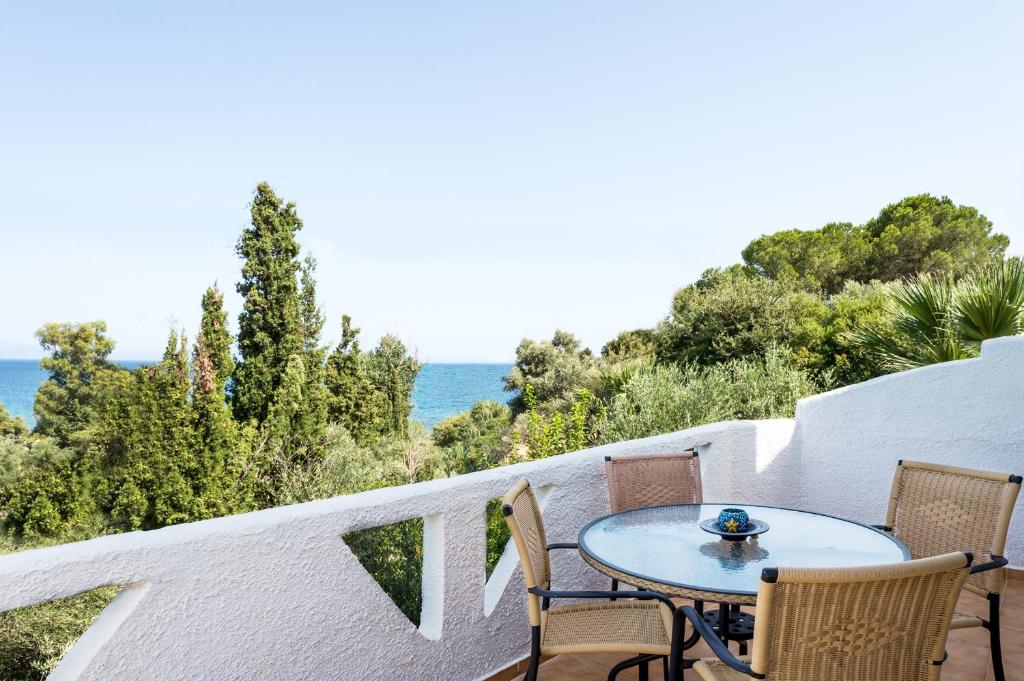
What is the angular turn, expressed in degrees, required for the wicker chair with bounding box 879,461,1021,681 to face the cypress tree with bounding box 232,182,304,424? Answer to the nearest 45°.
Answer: approximately 90° to its right

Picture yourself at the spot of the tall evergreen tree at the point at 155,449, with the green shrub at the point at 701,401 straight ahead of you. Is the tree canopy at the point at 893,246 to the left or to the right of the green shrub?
left

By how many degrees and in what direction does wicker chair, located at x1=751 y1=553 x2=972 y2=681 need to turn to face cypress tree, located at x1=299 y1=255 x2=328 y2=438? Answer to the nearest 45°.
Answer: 0° — it already faces it

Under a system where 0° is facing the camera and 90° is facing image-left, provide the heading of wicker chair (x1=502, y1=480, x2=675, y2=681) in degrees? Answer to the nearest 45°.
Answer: approximately 270°

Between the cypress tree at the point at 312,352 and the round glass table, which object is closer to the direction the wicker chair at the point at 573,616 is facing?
the round glass table

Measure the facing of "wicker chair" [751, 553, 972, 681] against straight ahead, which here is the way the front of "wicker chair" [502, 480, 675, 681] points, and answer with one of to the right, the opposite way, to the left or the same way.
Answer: to the left

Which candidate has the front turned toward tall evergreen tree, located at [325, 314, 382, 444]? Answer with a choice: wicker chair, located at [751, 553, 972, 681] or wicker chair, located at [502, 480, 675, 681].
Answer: wicker chair, located at [751, 553, 972, 681]

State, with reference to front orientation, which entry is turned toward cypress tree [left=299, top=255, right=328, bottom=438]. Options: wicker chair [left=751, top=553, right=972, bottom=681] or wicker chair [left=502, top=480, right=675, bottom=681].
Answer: wicker chair [left=751, top=553, right=972, bottom=681]

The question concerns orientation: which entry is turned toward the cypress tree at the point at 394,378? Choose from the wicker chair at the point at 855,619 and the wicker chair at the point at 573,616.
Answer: the wicker chair at the point at 855,619

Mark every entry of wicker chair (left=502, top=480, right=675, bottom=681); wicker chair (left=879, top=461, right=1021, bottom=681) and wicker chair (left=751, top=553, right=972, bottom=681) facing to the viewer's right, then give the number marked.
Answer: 1

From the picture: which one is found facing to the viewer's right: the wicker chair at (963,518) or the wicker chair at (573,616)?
the wicker chair at (573,616)

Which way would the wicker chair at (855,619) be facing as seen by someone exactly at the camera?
facing away from the viewer and to the left of the viewer

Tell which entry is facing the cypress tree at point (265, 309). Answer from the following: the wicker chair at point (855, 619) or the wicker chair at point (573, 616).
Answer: the wicker chair at point (855, 619)

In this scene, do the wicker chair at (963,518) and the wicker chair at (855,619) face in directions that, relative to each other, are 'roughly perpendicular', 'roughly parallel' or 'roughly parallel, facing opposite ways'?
roughly perpendicular

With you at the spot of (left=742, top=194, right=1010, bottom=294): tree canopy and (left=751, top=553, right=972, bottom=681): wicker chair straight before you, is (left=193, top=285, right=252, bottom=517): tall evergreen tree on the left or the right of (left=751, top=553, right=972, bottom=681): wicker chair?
right
